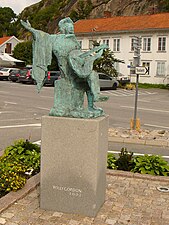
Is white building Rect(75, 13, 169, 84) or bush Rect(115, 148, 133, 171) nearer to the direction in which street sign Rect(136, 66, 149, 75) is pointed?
the bush

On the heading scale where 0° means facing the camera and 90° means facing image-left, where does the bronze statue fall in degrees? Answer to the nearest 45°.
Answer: approximately 315°

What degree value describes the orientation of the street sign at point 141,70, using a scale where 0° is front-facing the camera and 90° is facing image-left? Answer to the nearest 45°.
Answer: approximately 0°

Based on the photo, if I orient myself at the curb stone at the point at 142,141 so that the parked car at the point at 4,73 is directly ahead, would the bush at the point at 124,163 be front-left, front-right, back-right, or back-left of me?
back-left

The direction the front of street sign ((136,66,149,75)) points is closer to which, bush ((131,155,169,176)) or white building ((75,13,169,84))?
the bush

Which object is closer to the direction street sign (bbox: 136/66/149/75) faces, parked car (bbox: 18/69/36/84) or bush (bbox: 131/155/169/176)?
the bush
